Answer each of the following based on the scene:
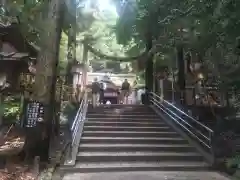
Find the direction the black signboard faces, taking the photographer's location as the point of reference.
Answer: facing the viewer

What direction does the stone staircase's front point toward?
toward the camera
